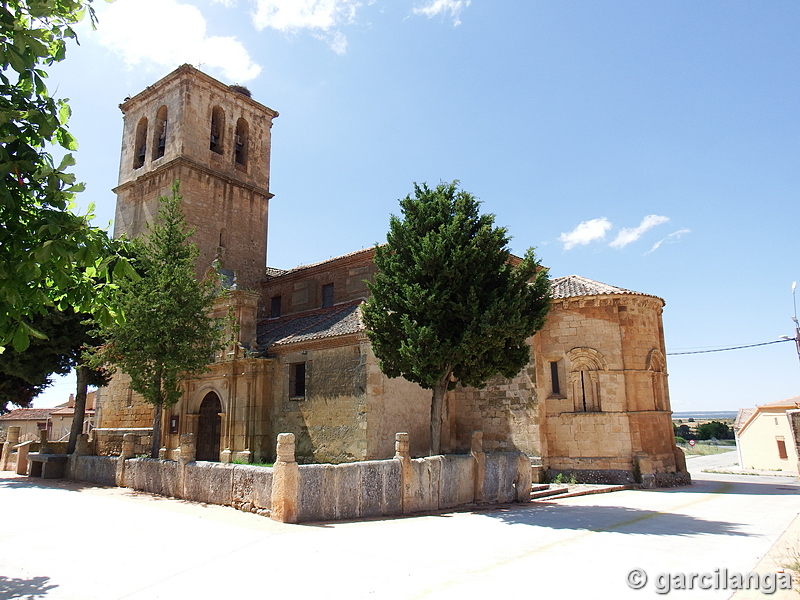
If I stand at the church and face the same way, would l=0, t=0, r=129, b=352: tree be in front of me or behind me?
in front

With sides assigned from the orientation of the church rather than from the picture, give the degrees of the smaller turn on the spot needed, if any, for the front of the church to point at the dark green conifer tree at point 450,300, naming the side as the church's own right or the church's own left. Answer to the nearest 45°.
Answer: approximately 45° to the church's own left

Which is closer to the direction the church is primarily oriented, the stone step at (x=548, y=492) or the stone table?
the stone table

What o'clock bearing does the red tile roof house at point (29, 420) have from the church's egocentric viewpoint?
The red tile roof house is roughly at 3 o'clock from the church.

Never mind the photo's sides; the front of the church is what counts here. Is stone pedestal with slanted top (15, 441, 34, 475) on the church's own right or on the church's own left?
on the church's own right

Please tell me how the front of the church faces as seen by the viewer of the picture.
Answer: facing the viewer and to the left of the viewer

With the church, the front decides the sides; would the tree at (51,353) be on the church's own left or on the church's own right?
on the church's own right
